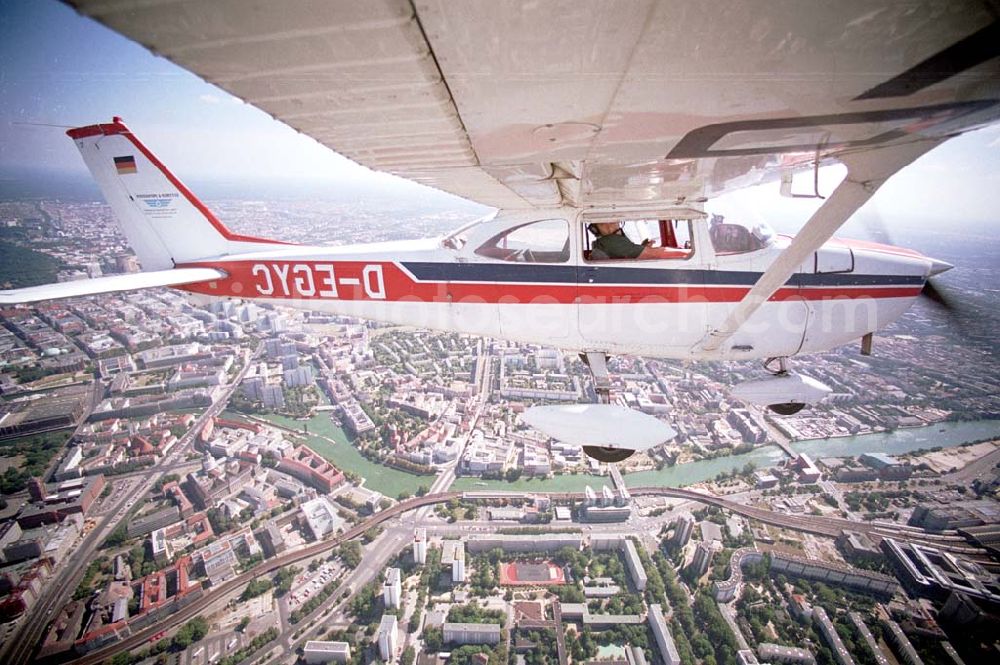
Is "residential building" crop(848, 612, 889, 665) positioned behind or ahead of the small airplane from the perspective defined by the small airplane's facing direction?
ahead

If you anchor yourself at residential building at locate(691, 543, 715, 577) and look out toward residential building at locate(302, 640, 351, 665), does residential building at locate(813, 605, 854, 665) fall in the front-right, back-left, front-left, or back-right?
back-left

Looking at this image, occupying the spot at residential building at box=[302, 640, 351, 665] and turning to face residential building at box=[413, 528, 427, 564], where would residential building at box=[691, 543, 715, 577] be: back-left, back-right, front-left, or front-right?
front-right

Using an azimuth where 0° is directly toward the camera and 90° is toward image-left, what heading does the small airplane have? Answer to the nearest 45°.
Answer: approximately 270°
